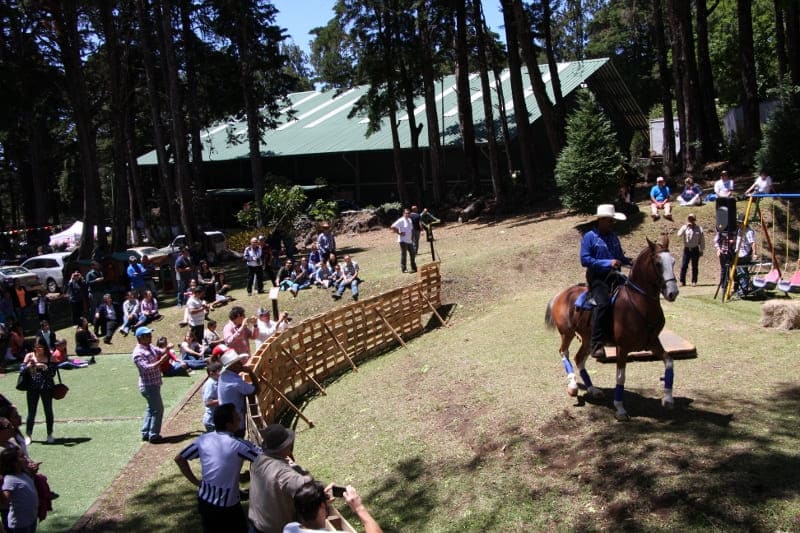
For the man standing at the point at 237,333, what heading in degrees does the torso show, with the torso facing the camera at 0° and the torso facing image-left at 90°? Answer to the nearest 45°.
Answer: approximately 270°

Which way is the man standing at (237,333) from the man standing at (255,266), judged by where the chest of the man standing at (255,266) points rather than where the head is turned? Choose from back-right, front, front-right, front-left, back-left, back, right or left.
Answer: front-right

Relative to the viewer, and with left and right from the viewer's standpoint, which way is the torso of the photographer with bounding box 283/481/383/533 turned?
facing away from the viewer and to the right of the viewer

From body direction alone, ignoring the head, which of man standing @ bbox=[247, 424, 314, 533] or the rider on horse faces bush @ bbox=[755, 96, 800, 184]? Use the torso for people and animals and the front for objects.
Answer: the man standing

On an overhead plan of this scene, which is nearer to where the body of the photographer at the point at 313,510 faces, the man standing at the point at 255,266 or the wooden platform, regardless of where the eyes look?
the wooden platform

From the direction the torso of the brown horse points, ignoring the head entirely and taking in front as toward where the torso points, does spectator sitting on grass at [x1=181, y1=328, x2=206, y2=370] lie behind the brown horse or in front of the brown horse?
behind
